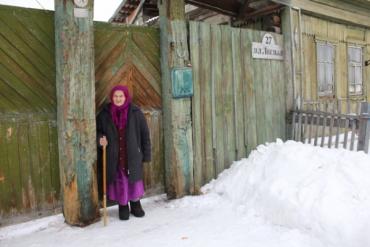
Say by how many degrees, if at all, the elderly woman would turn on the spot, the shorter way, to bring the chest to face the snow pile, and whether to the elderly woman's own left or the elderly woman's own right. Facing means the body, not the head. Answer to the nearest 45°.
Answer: approximately 90° to the elderly woman's own left

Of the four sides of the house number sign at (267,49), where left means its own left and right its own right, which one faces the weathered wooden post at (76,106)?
right

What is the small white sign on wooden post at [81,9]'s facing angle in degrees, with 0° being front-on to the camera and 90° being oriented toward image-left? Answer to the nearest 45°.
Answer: approximately 0°

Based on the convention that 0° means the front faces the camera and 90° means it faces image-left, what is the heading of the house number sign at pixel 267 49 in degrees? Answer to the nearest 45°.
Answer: approximately 315°

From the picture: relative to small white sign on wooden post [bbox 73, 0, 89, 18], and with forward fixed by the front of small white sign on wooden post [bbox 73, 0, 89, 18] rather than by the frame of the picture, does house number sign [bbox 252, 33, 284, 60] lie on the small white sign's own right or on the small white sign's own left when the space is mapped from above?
on the small white sign's own left

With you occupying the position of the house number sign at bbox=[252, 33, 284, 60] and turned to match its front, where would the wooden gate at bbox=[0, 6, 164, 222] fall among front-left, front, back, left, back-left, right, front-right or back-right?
right

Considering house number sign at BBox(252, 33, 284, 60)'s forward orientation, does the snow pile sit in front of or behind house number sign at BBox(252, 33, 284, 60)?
in front

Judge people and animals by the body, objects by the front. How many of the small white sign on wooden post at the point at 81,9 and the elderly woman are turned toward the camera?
2
